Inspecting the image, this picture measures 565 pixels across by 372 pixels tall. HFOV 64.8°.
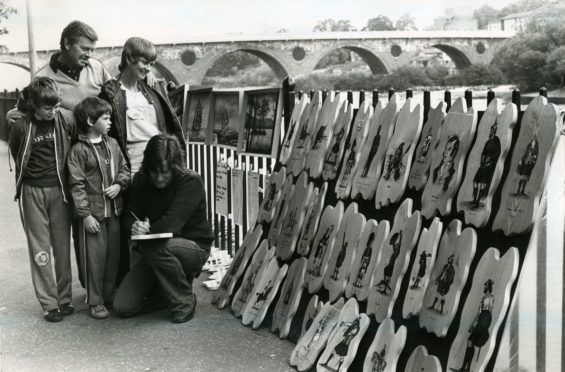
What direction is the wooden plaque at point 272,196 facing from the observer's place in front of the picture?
facing the viewer and to the left of the viewer

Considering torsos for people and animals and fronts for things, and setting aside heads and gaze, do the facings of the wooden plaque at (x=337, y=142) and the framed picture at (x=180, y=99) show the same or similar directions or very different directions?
same or similar directions

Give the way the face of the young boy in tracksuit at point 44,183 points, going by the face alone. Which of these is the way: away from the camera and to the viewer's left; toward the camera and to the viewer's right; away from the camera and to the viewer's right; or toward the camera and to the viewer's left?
toward the camera and to the viewer's right

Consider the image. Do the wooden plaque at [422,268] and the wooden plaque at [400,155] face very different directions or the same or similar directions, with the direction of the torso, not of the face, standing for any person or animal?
same or similar directions

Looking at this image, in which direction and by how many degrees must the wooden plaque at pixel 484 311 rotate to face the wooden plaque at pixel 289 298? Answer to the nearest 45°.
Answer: approximately 90° to its right

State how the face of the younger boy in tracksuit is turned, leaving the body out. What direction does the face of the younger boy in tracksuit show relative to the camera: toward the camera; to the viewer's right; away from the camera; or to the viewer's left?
to the viewer's right

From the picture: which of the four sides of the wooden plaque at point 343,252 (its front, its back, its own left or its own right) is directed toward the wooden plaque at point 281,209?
right

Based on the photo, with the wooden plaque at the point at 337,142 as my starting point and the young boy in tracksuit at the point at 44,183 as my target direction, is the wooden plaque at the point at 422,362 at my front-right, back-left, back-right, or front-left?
back-left

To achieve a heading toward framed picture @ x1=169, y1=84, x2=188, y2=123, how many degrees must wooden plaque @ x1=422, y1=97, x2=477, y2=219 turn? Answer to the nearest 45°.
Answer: approximately 90° to its right

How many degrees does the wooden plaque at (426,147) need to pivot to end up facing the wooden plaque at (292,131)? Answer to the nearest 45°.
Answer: approximately 90° to its right

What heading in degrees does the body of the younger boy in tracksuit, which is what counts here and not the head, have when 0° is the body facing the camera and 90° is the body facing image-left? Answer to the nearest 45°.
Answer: approximately 315°

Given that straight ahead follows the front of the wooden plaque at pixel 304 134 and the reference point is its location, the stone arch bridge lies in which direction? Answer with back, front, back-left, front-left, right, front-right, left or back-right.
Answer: back-right

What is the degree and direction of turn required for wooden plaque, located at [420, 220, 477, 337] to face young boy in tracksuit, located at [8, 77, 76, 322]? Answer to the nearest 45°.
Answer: approximately 45° to its right
